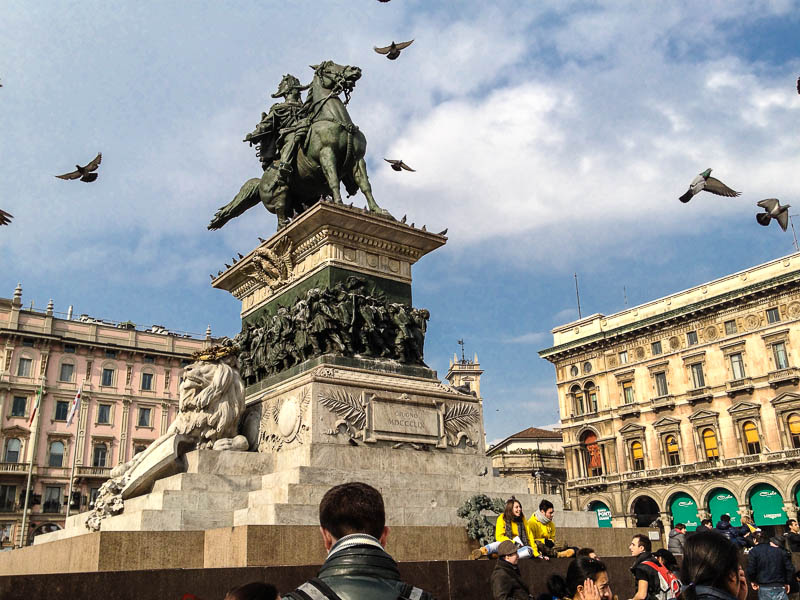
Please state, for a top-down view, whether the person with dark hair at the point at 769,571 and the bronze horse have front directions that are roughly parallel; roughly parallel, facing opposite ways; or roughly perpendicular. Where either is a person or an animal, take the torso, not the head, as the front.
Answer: roughly perpendicular

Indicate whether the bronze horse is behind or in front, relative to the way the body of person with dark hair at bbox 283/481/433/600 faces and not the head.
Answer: in front

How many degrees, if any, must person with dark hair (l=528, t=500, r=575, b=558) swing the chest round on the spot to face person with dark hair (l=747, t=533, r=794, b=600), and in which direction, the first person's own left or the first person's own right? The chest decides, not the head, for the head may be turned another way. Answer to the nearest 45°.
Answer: approximately 45° to the first person's own left

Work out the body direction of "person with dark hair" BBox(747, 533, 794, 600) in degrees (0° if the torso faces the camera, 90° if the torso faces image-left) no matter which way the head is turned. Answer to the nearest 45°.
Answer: approximately 180°

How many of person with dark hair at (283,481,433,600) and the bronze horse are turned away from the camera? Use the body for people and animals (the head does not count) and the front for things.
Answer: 1

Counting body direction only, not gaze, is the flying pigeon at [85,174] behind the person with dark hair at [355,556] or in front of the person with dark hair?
in front

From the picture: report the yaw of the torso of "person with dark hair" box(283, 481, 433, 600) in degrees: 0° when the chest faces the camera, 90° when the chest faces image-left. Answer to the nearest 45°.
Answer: approximately 180°

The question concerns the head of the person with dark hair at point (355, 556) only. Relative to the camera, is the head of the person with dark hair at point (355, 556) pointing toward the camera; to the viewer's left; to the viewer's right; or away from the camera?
away from the camera

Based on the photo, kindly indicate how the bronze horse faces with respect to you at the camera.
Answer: facing the viewer and to the right of the viewer

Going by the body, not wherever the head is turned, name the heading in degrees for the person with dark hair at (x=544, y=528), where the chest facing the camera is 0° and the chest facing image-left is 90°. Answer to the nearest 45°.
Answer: approximately 315°

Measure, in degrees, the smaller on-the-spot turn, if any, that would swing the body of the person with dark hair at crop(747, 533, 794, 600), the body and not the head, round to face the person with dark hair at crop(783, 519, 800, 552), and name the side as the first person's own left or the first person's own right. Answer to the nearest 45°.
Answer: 0° — they already face them

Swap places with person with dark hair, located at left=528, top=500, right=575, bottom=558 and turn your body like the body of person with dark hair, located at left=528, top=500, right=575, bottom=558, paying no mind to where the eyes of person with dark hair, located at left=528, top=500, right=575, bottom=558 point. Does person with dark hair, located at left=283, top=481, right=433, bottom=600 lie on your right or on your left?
on your right

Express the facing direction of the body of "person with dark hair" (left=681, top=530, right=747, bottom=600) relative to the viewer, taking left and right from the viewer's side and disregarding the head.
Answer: facing away from the viewer and to the right of the viewer

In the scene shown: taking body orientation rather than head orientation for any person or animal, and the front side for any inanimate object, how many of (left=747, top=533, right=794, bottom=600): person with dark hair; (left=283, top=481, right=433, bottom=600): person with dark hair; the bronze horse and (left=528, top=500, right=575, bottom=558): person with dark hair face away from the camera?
2
